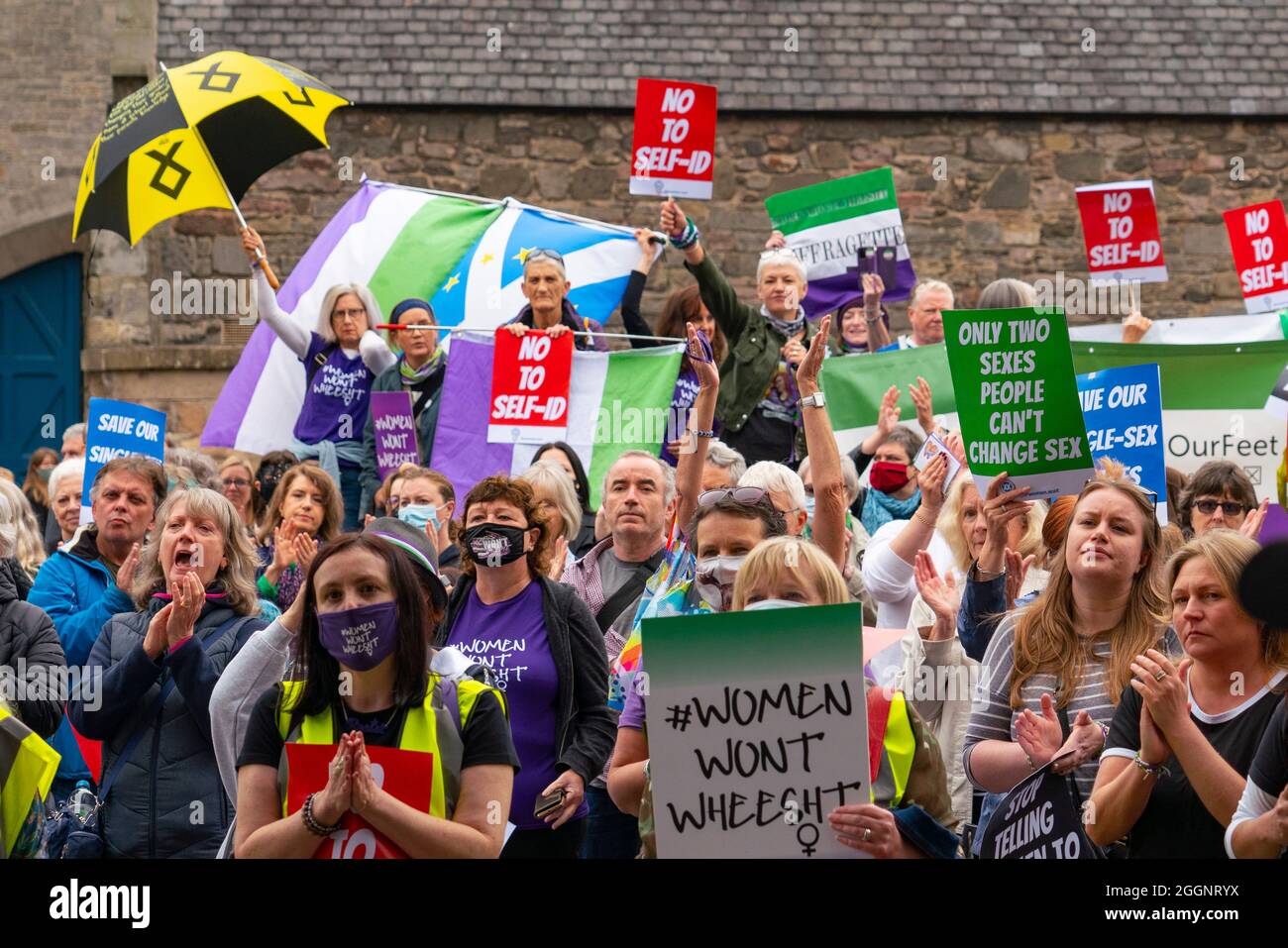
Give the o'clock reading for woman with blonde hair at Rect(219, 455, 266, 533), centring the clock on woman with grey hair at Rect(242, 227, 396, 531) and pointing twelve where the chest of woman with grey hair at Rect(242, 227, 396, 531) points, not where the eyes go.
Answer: woman with blonde hair at Rect(219, 455, 266, 533) is roughly at 1 o'clock from woman with grey hair at Rect(242, 227, 396, 531).

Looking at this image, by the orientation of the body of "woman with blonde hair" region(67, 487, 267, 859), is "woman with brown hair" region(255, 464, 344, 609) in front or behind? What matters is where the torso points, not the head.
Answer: behind

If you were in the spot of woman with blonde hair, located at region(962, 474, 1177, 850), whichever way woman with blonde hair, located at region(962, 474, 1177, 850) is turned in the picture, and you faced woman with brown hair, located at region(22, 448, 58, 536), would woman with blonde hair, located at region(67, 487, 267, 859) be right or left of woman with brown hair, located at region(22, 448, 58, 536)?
left

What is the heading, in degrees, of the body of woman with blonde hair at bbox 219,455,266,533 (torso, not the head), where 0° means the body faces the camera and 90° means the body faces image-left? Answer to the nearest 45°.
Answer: approximately 45°

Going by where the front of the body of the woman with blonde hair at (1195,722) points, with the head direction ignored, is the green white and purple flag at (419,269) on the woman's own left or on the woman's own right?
on the woman's own right

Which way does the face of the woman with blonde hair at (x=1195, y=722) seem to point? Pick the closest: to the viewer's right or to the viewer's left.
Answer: to the viewer's left

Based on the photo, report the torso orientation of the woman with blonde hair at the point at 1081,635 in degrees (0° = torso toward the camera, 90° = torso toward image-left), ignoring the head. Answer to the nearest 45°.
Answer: approximately 45°

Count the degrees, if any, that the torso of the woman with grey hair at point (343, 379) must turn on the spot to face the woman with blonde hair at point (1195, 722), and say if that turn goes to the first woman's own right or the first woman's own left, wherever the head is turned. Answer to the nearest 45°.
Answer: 0° — they already face them

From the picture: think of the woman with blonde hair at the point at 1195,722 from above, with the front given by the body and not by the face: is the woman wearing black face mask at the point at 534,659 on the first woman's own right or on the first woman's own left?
on the first woman's own right

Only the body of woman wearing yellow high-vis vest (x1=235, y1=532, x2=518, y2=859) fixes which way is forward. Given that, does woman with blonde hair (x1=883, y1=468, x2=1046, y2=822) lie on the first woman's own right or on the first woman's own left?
on the first woman's own left

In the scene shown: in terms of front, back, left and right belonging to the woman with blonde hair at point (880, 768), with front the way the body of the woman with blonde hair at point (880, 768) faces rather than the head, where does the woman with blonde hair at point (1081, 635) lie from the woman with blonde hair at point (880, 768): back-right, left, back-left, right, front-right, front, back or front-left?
back-left
